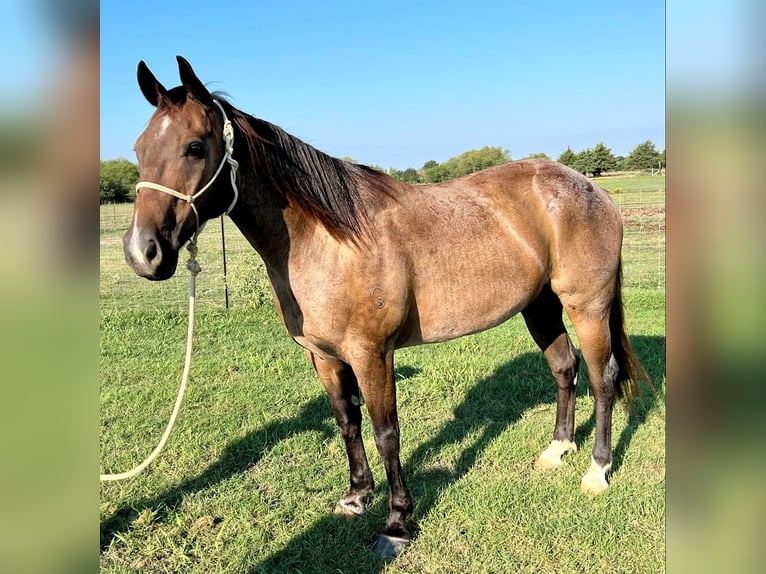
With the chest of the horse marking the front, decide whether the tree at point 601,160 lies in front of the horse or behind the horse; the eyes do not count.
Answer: behind

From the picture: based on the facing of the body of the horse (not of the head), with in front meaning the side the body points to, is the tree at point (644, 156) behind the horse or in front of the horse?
behind

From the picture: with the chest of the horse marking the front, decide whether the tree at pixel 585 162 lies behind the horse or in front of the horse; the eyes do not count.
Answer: behind

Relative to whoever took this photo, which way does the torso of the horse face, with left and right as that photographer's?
facing the viewer and to the left of the viewer
